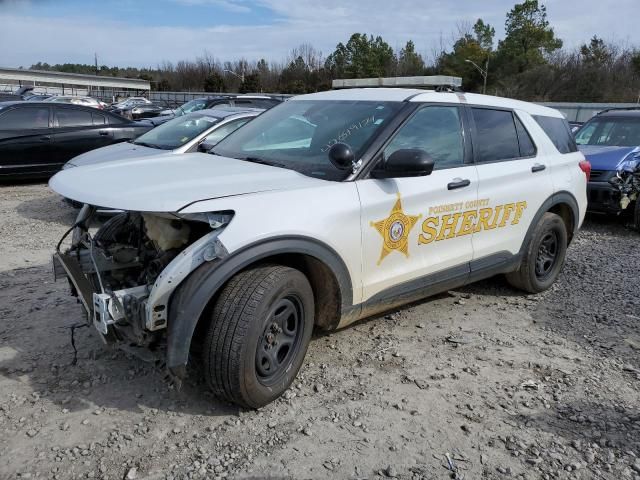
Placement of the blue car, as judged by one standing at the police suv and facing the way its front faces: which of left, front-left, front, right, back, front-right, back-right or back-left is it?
back

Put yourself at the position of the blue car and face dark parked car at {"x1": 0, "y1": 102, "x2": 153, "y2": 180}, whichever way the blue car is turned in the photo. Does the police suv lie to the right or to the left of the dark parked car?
left

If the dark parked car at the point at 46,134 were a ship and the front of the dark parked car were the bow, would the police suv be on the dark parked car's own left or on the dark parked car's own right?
on the dark parked car's own left

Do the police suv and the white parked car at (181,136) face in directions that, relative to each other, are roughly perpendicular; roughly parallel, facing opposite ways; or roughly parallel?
roughly parallel

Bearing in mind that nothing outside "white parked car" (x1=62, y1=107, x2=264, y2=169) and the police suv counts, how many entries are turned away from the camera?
0

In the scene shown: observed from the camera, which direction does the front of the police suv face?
facing the viewer and to the left of the viewer

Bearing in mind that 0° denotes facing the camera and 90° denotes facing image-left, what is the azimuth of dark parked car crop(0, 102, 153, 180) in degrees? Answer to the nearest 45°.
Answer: approximately 90°

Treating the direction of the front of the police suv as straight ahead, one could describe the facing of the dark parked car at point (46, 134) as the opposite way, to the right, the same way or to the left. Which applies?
the same way

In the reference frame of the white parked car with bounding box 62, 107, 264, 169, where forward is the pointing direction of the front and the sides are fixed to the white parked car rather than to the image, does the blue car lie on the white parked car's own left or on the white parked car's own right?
on the white parked car's own left

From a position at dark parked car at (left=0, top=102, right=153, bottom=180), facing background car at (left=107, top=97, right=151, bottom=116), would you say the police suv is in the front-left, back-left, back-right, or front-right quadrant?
back-right

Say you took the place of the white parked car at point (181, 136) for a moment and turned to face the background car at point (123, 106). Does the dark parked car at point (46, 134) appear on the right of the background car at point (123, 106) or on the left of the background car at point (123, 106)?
left

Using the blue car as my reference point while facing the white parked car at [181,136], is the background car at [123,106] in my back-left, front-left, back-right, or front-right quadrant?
front-right

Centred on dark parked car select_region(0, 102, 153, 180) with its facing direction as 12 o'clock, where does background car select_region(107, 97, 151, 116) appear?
The background car is roughly at 3 o'clock from the dark parked car.

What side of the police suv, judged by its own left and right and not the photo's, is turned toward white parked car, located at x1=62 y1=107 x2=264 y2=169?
right
